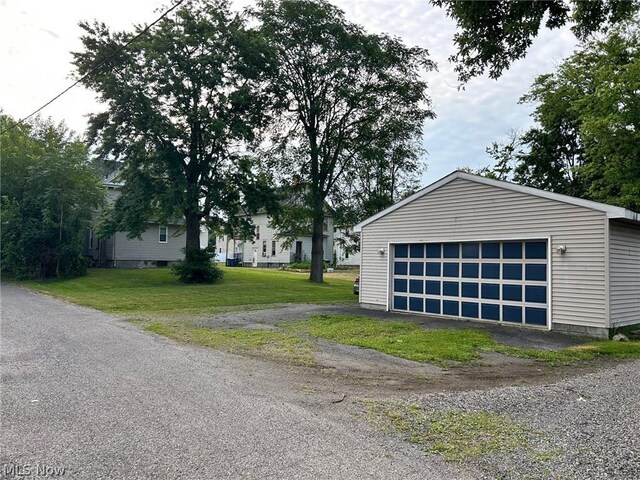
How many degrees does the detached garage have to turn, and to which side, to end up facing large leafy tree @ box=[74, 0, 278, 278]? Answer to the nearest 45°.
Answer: approximately 45° to its right

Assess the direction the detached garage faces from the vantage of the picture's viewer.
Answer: facing the viewer and to the left of the viewer

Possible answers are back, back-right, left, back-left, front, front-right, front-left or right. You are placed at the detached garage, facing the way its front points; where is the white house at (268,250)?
right

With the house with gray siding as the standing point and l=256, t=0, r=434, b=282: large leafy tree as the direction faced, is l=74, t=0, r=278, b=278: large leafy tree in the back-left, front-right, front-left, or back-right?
front-right

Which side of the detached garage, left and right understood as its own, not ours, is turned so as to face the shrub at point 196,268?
right

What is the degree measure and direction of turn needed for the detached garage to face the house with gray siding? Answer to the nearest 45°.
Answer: approximately 90° to its right

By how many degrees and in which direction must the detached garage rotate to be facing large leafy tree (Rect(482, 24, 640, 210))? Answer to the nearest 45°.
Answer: approximately 135° to its right

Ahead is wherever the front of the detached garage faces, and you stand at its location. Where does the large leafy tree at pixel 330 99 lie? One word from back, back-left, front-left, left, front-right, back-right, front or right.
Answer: right
